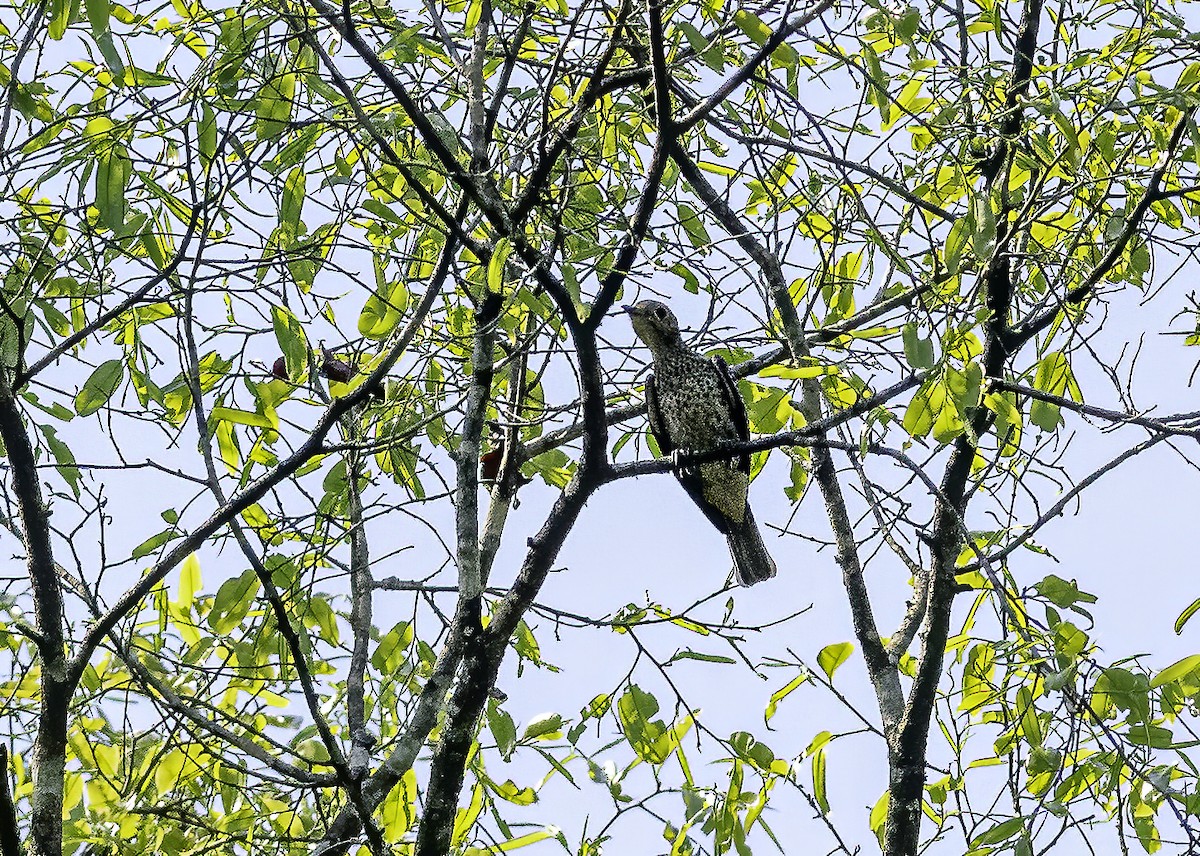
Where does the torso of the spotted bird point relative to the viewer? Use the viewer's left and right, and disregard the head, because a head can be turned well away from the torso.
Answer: facing the viewer and to the left of the viewer
